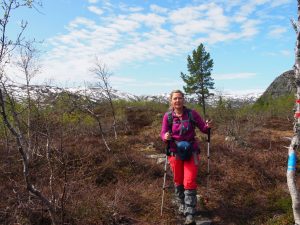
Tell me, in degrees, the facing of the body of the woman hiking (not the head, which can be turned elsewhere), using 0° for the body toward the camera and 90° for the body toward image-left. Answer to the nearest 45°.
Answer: approximately 0°

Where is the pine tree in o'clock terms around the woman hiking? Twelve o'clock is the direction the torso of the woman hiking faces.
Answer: The pine tree is roughly at 6 o'clock from the woman hiking.
